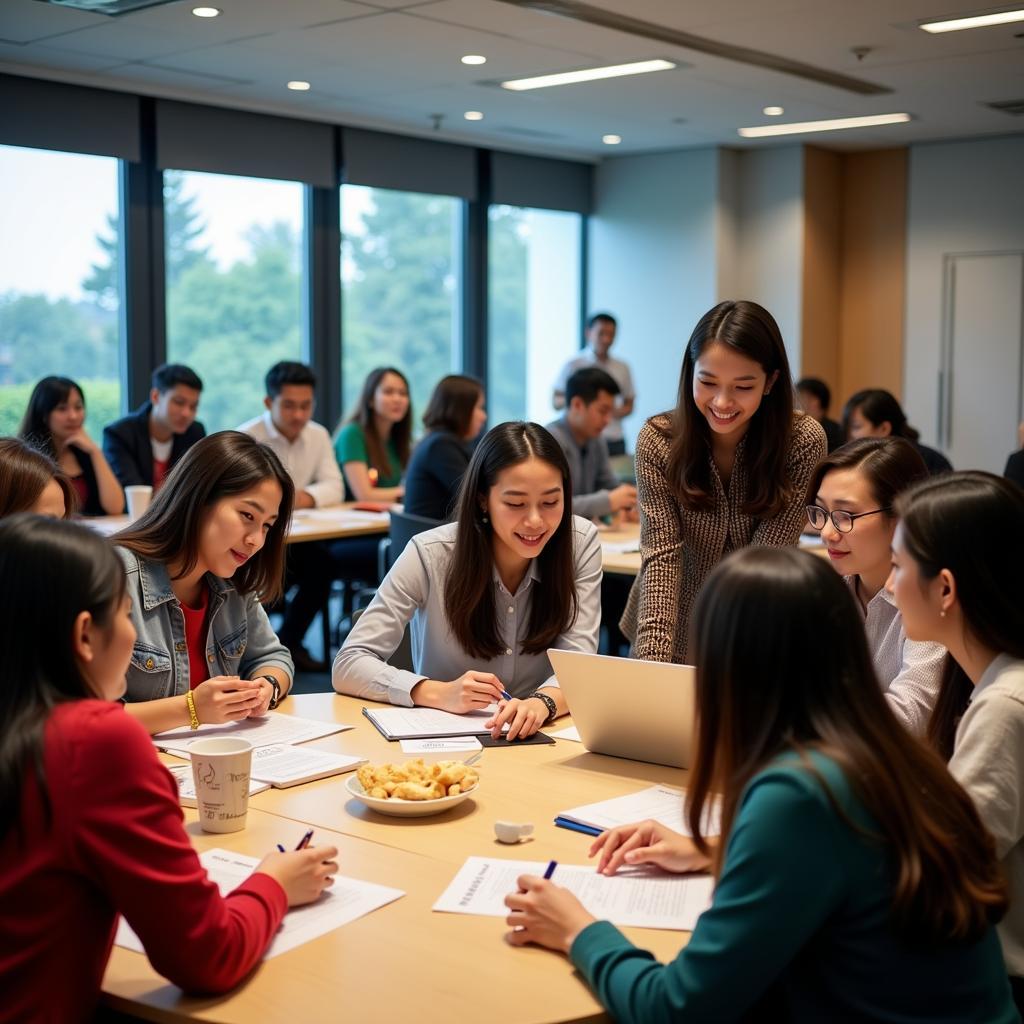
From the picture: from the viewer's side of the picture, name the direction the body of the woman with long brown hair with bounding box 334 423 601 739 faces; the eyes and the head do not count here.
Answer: toward the camera

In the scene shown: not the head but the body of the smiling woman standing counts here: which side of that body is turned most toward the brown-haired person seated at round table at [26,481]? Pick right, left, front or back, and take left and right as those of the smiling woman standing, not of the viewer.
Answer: right

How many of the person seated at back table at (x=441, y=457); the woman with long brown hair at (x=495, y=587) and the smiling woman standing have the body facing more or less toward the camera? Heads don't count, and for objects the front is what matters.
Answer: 2

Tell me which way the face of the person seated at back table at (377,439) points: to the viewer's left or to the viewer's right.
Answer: to the viewer's right

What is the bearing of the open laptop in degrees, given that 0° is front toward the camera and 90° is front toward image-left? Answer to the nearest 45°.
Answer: approximately 225°

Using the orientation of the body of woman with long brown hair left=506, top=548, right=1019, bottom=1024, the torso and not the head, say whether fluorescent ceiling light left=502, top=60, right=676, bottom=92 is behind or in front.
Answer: in front

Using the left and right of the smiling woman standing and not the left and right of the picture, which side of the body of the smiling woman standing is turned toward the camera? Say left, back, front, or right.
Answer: front

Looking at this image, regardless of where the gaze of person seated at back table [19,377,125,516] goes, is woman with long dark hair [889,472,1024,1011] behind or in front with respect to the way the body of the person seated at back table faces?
in front

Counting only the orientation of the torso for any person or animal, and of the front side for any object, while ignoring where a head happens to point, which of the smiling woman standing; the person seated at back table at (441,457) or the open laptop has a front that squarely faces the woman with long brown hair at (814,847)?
the smiling woman standing

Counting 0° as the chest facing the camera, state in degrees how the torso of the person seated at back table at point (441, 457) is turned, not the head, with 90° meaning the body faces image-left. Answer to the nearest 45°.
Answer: approximately 225°

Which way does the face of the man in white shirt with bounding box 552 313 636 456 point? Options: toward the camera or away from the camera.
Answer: toward the camera

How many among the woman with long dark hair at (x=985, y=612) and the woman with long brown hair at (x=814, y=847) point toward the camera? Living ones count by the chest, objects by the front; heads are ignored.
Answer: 0

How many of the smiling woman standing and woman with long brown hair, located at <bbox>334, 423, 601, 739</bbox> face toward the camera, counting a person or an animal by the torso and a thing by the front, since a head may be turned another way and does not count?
2

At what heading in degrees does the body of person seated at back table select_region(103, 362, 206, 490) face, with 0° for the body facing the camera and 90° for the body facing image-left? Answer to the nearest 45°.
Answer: approximately 315°

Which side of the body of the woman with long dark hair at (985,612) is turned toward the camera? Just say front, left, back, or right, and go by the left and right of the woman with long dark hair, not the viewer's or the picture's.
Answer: left

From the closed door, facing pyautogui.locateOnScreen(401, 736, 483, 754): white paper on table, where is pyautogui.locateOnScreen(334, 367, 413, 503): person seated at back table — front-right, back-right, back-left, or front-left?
front-right

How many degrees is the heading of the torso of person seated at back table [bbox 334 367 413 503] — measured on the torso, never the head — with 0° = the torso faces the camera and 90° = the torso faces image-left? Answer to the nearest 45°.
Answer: approximately 315°

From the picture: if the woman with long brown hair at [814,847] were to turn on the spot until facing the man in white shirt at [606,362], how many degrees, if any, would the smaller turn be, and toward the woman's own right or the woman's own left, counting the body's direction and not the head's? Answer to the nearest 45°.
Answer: approximately 45° to the woman's own right
